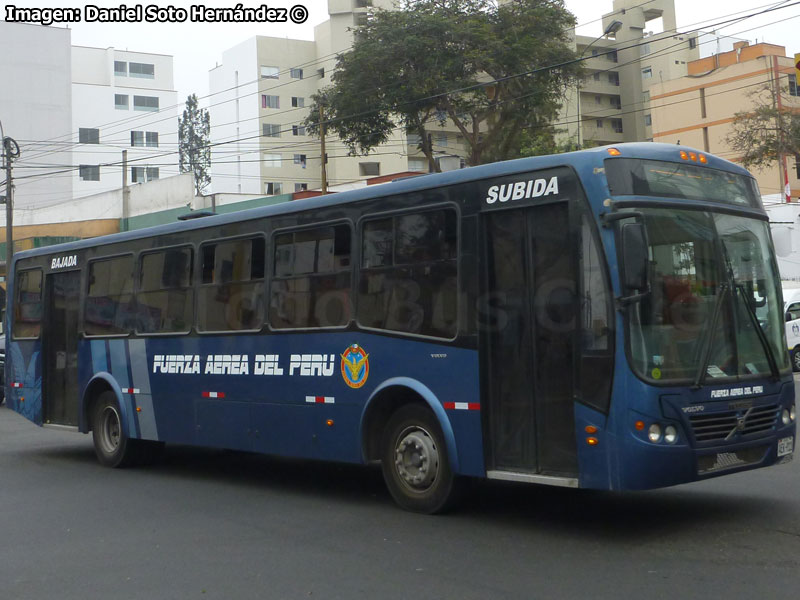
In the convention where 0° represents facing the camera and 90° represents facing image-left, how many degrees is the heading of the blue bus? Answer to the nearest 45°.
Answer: approximately 315°

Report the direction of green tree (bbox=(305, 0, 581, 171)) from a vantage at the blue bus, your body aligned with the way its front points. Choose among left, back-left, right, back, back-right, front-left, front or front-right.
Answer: back-left

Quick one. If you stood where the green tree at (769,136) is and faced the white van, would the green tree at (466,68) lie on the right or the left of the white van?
right

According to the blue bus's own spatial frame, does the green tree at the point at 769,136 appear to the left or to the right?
on its left

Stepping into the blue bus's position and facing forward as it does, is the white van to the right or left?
on its left

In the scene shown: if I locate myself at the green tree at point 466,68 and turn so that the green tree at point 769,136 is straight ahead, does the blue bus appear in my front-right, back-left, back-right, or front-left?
back-right
